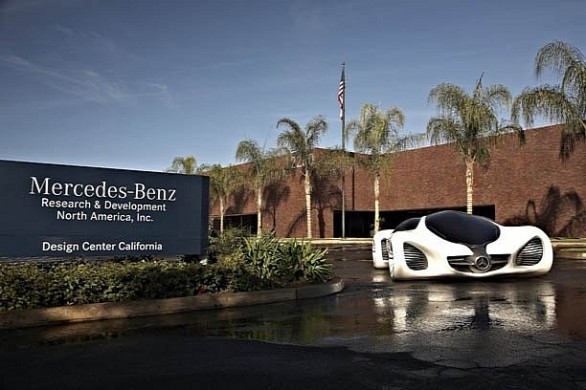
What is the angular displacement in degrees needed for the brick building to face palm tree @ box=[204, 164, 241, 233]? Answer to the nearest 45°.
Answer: approximately 45° to its right

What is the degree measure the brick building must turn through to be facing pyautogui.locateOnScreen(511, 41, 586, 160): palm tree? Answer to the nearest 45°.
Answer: approximately 45° to its left

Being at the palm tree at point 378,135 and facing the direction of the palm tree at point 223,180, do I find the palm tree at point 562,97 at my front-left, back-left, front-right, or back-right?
back-left

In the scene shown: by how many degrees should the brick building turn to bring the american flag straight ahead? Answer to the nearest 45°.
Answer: approximately 45° to its right

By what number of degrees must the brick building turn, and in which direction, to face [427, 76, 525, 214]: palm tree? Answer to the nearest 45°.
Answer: approximately 45° to its left

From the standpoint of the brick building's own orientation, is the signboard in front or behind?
in front

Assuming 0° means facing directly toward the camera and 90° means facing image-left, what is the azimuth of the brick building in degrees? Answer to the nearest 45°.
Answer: approximately 45°

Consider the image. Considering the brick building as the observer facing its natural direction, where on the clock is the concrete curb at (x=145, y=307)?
The concrete curb is roughly at 11 o'clock from the brick building.

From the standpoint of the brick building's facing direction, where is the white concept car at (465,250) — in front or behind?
in front
